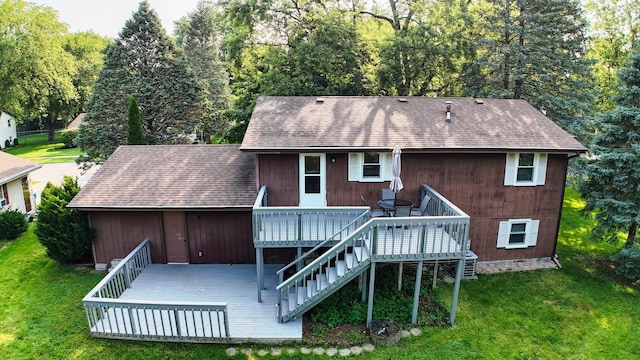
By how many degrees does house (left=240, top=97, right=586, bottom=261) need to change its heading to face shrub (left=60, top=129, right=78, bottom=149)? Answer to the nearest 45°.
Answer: approximately 45° to its left

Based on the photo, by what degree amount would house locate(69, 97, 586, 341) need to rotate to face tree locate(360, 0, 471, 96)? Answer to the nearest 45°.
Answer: approximately 45° to its right

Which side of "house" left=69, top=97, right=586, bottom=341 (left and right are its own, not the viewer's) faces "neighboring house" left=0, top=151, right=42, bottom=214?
left

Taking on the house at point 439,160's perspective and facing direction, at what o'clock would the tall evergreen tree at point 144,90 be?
The tall evergreen tree is roughly at 10 o'clock from the house.

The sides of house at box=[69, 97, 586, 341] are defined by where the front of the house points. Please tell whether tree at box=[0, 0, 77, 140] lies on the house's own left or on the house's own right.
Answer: on the house's own left

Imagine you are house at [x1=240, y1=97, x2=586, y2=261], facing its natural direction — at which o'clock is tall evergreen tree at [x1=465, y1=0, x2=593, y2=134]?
The tall evergreen tree is roughly at 1 o'clock from the house.

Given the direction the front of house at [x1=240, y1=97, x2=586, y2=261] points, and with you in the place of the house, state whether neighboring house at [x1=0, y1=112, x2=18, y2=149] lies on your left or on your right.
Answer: on your left

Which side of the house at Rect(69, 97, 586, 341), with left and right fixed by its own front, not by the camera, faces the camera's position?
back

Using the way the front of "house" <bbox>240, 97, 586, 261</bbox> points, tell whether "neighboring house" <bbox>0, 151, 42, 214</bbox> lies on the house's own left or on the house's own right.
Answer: on the house's own left

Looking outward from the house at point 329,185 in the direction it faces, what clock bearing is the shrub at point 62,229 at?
The shrub is roughly at 9 o'clock from the house.

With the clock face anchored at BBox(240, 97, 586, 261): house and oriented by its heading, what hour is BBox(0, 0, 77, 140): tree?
The tree is roughly at 10 o'clock from the house.
